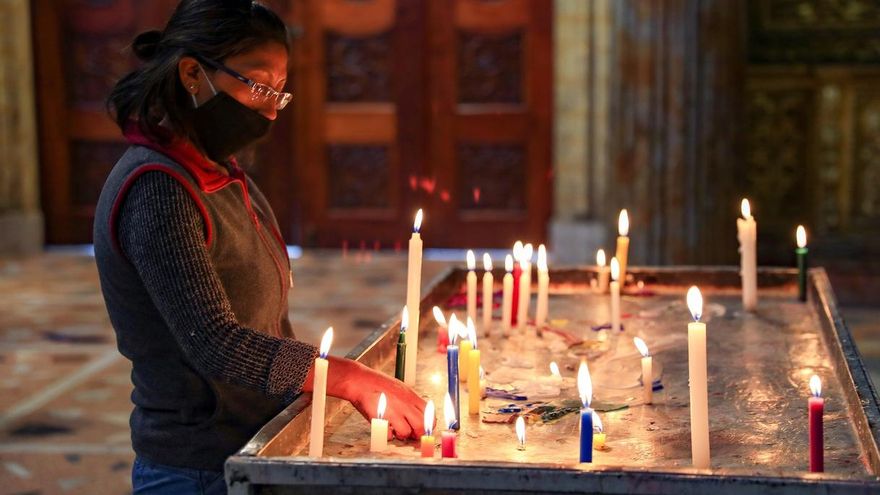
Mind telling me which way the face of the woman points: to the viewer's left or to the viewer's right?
to the viewer's right

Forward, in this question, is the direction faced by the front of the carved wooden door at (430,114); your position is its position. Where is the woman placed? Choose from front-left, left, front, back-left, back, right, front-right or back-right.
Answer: front

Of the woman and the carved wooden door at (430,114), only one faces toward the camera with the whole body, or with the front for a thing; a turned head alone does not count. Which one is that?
the carved wooden door

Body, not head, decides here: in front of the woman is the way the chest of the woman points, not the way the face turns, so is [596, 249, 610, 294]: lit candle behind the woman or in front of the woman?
in front

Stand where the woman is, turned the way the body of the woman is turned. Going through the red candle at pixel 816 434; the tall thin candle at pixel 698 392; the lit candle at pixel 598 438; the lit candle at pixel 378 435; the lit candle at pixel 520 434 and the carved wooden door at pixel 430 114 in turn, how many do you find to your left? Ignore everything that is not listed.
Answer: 1

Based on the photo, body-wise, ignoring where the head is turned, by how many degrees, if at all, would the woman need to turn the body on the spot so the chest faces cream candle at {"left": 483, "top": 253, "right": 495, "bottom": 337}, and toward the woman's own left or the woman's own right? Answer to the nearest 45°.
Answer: approximately 45° to the woman's own left

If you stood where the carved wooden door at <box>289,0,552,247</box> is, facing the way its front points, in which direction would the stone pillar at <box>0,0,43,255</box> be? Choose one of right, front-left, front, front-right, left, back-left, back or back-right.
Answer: right

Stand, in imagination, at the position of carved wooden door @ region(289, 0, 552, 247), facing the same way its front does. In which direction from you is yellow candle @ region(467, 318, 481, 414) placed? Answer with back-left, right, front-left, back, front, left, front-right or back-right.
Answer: front

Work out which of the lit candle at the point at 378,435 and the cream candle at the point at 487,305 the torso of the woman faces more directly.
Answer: the cream candle

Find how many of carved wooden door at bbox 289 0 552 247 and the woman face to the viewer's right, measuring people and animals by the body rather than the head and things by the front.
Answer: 1

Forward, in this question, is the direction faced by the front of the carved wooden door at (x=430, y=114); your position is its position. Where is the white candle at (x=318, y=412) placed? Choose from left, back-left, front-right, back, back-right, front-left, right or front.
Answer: front

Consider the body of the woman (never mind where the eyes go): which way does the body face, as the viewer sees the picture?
to the viewer's right

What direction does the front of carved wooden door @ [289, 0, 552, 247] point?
toward the camera

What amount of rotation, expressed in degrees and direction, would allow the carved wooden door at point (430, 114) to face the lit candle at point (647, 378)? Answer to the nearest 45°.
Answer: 0° — it already faces it

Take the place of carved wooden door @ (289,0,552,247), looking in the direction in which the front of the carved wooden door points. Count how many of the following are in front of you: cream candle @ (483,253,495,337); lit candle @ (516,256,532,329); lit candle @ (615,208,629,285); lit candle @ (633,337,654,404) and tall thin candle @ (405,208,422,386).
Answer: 5

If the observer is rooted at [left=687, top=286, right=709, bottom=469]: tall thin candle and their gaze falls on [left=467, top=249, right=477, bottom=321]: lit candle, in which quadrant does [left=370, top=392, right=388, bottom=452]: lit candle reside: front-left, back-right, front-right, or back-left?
front-left

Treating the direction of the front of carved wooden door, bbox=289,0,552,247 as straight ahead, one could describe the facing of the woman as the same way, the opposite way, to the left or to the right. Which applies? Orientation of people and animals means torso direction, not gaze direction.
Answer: to the left

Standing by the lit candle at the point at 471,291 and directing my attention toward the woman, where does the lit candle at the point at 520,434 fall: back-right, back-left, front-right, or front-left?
front-left
